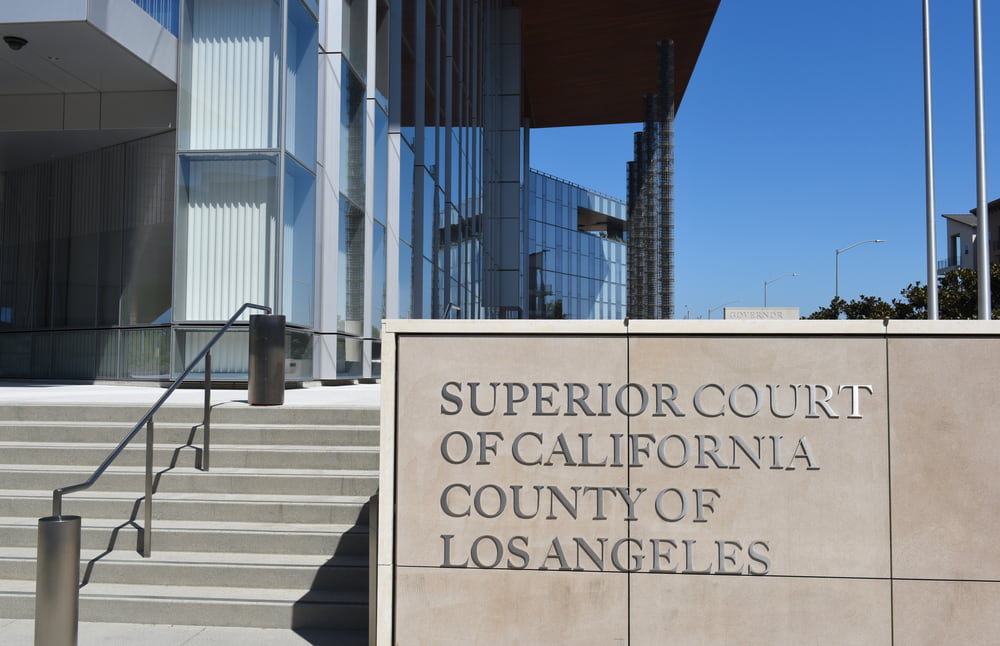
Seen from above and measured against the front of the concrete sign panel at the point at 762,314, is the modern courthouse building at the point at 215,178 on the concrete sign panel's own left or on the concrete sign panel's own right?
on the concrete sign panel's own right

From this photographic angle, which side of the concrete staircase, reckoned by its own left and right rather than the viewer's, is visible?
front

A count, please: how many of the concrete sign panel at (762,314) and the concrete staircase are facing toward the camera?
2

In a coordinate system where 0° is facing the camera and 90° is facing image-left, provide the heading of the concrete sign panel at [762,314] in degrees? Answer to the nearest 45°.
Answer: approximately 0°

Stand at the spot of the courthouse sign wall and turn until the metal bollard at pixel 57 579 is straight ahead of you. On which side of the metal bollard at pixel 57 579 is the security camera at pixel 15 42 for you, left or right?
right

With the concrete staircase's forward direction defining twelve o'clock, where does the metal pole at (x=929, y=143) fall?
The metal pole is roughly at 8 o'clock from the concrete staircase.

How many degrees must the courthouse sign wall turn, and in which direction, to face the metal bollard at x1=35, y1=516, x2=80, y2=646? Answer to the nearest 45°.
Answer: approximately 90° to its right

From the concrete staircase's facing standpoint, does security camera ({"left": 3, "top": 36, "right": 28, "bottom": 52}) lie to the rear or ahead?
to the rear

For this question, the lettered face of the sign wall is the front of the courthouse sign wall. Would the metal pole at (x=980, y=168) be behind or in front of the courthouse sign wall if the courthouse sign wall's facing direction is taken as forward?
behind

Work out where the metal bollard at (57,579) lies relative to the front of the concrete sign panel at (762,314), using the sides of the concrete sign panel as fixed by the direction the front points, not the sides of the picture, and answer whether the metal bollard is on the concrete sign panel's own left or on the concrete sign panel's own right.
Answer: on the concrete sign panel's own right

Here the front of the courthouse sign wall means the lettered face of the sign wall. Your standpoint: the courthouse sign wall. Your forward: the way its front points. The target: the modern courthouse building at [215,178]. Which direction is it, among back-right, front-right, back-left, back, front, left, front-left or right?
back-right

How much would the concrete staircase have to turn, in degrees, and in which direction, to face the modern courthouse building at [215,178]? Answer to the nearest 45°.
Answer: approximately 180°
